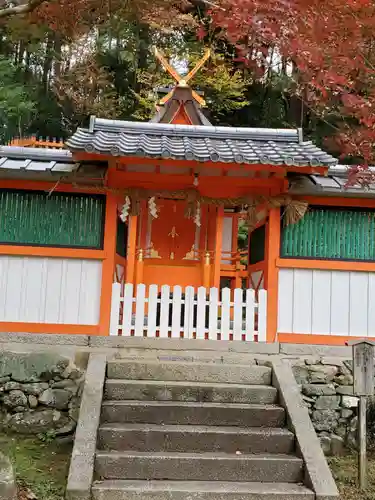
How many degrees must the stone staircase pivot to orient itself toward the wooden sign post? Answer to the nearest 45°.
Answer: approximately 90° to its left

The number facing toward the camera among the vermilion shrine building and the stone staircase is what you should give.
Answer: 2

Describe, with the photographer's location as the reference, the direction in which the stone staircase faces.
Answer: facing the viewer

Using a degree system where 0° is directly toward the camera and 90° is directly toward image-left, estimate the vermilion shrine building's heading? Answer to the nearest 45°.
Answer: approximately 0°

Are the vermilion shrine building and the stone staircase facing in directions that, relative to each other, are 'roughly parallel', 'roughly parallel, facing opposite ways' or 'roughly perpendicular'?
roughly parallel
